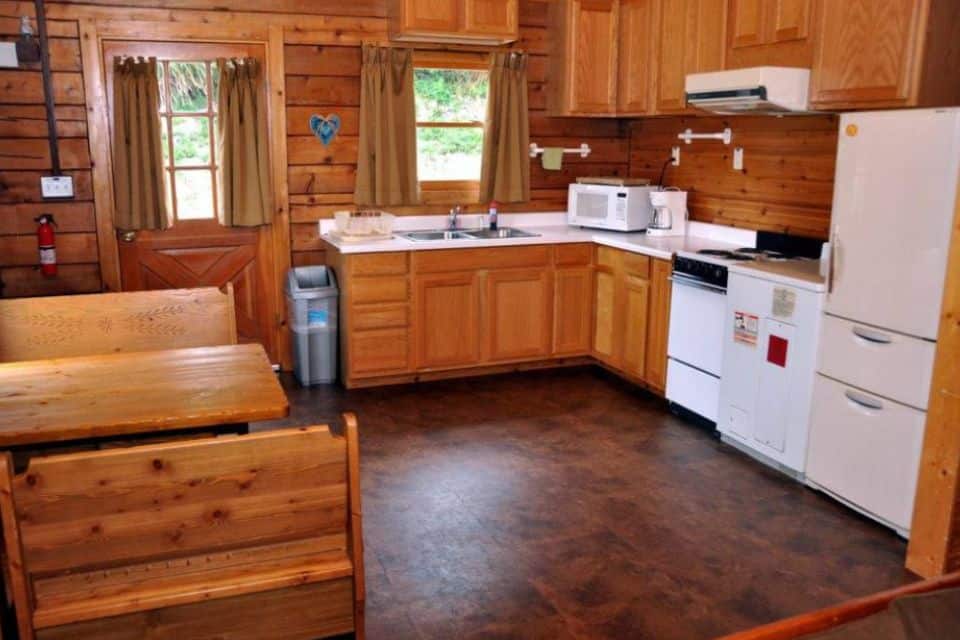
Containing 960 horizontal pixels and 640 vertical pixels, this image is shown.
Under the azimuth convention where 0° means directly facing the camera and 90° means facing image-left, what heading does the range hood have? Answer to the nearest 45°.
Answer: approximately 45°

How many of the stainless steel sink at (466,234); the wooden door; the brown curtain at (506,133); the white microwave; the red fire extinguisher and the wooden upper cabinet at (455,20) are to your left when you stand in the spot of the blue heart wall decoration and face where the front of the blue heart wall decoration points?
4

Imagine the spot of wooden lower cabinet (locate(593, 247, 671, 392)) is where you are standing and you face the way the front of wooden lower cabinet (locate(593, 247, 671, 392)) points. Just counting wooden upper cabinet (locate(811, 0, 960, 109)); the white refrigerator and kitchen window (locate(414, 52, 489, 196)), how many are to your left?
2

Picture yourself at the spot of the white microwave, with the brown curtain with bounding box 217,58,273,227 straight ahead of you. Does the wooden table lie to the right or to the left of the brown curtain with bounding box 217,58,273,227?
left

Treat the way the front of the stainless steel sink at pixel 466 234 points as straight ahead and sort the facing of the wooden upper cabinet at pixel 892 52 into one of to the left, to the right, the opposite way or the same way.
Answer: to the right

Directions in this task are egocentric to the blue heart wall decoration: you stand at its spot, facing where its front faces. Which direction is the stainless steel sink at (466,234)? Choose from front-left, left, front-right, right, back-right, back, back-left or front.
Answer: left

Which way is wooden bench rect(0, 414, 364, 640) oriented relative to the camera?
away from the camera

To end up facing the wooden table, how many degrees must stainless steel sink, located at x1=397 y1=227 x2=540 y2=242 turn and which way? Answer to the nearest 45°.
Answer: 0° — it already faces it

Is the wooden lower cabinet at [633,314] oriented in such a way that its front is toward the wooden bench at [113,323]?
yes

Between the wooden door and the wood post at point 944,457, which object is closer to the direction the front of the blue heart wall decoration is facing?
the wood post

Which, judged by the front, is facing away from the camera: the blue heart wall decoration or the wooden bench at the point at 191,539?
the wooden bench

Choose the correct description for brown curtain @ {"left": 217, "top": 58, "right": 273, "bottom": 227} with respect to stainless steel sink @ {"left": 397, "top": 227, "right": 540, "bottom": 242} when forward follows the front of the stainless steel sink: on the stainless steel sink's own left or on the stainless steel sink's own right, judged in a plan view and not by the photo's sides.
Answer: on the stainless steel sink's own right

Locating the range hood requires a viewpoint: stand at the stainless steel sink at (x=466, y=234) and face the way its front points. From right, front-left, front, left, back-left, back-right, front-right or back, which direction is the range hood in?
front-left

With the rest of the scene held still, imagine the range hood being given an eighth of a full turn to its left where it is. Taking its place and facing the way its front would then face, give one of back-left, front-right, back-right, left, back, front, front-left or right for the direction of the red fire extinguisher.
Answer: right

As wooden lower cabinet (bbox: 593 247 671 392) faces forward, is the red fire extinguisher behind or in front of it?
in front

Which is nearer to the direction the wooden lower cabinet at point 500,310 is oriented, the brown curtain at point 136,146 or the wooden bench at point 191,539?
the wooden bench

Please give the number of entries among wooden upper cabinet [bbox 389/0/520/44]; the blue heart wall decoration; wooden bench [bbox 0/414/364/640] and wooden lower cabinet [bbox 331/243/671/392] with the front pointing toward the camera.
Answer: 3
